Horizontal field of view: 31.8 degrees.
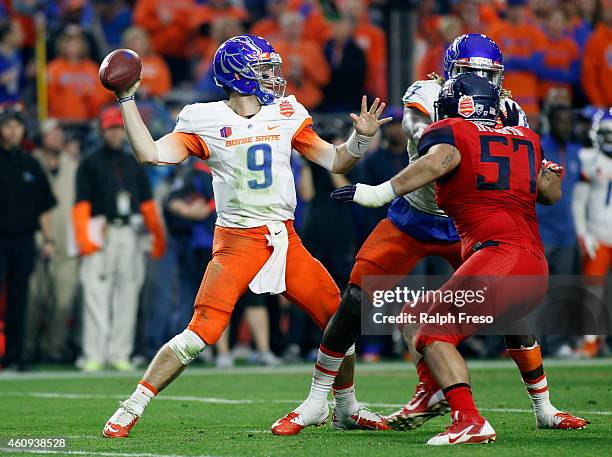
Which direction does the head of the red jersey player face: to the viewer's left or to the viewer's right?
to the viewer's left

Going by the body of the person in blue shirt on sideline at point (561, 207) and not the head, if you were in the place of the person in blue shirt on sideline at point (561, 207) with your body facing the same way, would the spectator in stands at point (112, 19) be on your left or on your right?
on your right

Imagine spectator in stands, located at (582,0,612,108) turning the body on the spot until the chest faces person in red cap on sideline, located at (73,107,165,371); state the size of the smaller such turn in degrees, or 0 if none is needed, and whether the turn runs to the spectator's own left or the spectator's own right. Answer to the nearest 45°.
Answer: approximately 45° to the spectator's own right

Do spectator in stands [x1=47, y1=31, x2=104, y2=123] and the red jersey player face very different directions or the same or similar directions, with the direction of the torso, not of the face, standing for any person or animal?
very different directions

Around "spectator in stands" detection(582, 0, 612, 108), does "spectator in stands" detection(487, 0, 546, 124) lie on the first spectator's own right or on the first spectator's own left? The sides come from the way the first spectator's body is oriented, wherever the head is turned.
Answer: on the first spectator's own right

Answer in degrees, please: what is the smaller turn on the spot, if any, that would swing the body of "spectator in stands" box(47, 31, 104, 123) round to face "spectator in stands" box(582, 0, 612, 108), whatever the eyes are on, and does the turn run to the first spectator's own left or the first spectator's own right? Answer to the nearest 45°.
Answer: approximately 90° to the first spectator's own left

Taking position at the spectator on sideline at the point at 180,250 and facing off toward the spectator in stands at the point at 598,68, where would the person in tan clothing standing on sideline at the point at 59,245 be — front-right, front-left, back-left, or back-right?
back-left
